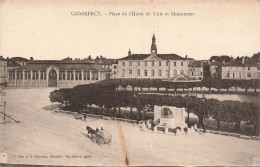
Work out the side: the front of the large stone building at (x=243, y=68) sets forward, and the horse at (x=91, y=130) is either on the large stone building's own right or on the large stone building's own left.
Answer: on the large stone building's own right

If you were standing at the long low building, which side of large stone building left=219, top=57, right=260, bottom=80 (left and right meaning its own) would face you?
right

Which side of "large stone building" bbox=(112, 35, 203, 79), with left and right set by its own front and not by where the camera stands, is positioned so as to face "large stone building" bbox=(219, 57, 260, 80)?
left

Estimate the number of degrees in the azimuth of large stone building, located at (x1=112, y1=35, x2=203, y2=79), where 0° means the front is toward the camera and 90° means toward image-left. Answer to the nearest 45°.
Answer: approximately 0°

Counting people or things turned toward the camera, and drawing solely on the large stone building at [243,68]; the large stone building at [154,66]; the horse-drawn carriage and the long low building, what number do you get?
3

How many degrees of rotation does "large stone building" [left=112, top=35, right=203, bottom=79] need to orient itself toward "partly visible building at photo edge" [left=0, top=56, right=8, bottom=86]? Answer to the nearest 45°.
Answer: approximately 90° to its right

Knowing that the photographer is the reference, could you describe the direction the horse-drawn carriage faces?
facing away from the viewer and to the left of the viewer

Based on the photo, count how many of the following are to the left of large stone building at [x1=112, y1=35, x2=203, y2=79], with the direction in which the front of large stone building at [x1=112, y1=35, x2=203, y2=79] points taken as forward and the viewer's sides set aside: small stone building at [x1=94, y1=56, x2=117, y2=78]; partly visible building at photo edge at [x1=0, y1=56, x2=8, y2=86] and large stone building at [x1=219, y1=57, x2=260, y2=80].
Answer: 1

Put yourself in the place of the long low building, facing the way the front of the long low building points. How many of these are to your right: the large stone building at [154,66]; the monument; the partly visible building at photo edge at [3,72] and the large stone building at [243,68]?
1

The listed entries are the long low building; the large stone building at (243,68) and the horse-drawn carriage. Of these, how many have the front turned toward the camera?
2
